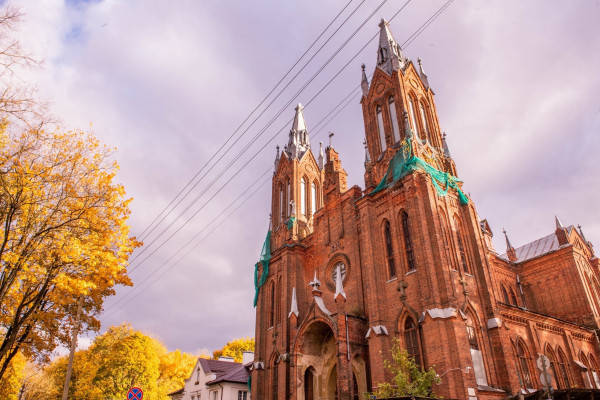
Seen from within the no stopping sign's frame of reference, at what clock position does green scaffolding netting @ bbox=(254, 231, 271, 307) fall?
The green scaffolding netting is roughly at 7 o'clock from the no stopping sign.

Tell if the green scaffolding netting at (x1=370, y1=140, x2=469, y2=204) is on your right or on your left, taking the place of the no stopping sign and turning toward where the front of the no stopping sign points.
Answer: on your left

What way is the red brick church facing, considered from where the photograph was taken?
facing the viewer and to the left of the viewer

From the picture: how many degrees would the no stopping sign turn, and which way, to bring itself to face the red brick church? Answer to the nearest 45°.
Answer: approximately 90° to its left

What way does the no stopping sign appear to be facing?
toward the camera

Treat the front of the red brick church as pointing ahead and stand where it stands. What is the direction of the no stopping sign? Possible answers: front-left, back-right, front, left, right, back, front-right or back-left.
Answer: front

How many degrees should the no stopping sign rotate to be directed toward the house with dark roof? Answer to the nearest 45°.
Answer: approximately 180°

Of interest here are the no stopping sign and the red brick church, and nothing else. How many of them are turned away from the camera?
0
